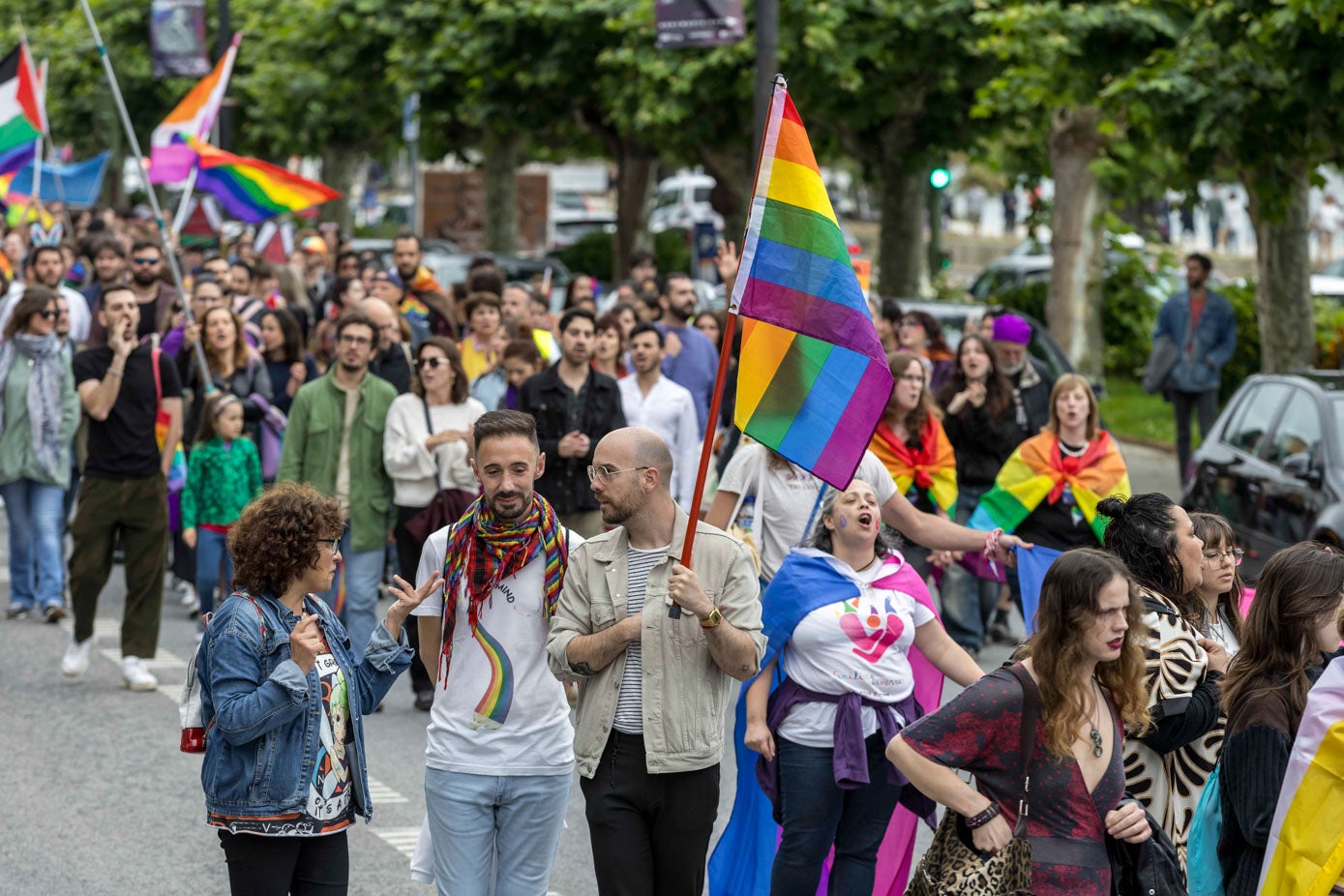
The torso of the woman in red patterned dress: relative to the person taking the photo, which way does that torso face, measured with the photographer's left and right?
facing the viewer and to the right of the viewer

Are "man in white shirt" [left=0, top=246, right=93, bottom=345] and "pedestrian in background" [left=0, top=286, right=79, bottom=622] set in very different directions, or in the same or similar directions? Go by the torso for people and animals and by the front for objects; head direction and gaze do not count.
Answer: same or similar directions

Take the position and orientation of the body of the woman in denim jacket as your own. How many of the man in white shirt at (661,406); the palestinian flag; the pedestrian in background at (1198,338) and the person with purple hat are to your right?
0

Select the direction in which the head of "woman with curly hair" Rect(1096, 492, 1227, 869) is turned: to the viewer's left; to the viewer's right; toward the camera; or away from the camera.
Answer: to the viewer's right

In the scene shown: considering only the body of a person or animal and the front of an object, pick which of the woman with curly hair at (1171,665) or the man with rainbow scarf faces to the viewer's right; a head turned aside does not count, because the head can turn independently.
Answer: the woman with curly hair

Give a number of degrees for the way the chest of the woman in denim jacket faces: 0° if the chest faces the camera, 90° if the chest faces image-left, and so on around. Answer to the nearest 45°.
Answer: approximately 315°

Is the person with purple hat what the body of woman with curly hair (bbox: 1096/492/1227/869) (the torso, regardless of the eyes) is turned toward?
no

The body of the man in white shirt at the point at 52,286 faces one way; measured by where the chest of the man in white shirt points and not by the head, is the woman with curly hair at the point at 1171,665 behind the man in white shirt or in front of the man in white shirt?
in front

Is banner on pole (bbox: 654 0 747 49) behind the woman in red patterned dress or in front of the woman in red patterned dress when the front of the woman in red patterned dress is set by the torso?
behind

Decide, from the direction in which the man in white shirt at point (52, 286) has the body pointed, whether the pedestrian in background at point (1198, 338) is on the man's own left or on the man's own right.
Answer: on the man's own left

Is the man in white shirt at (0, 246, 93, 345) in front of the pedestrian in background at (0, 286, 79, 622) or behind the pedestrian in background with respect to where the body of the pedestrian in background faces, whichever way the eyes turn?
behind

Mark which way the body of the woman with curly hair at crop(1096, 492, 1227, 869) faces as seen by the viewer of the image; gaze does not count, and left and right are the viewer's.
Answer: facing to the right of the viewer

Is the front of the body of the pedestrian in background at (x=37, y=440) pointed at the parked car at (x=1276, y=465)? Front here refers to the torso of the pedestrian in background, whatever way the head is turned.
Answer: no

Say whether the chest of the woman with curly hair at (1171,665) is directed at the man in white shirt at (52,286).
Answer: no

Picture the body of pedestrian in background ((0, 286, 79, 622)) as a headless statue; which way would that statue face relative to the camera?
toward the camera

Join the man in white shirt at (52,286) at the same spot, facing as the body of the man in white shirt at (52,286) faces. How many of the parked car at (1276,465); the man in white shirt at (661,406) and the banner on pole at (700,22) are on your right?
0

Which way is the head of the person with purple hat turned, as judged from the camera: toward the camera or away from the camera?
toward the camera

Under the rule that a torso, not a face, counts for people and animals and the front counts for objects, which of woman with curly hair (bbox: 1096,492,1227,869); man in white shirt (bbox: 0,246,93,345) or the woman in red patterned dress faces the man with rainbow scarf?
the man in white shirt
